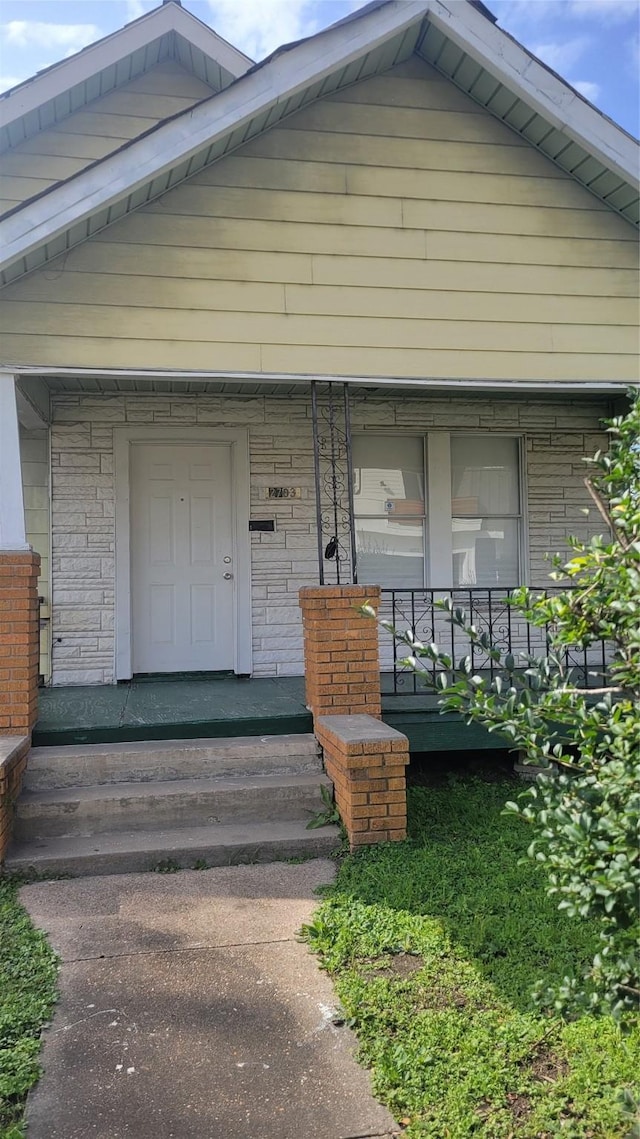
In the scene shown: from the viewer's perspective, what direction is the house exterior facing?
toward the camera

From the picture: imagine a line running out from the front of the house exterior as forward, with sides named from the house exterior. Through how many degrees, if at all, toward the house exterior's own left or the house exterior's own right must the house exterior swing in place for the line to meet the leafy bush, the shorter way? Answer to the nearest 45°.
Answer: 0° — it already faces it
